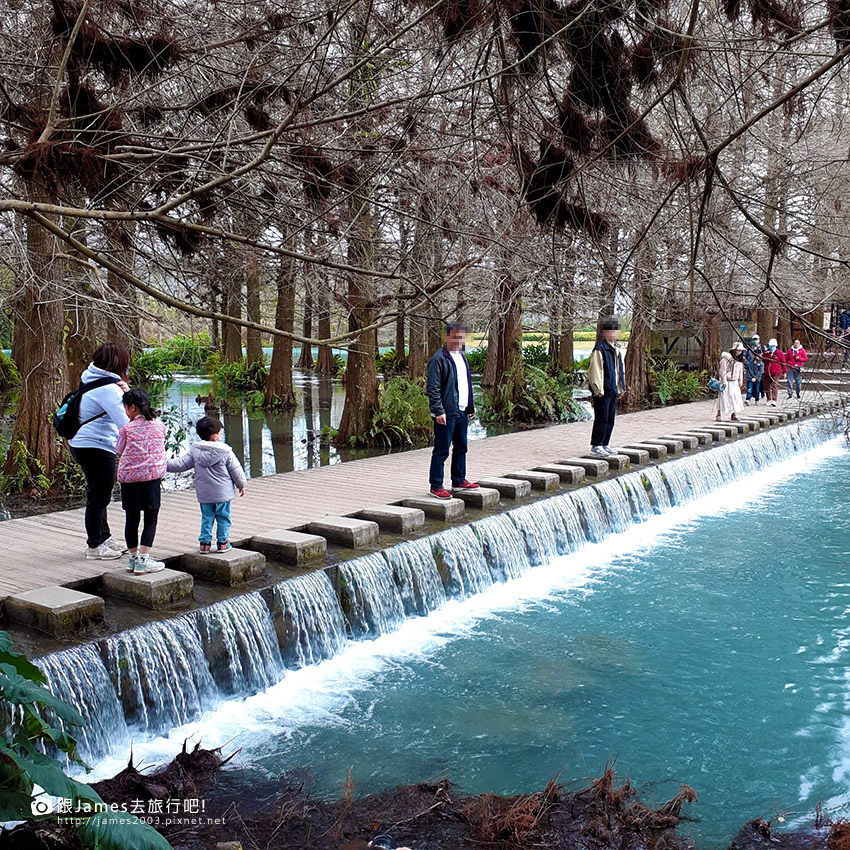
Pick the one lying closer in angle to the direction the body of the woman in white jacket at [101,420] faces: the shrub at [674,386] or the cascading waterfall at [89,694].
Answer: the shrub

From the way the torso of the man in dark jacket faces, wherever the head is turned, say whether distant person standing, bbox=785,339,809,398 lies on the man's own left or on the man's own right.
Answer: on the man's own left

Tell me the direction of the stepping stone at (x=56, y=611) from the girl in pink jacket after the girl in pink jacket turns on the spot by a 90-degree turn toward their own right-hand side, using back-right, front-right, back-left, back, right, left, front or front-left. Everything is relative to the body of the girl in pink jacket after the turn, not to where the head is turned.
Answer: back

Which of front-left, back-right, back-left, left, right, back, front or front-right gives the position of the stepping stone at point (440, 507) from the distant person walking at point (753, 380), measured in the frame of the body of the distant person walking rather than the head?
front

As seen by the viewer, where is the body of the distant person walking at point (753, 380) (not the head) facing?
toward the camera

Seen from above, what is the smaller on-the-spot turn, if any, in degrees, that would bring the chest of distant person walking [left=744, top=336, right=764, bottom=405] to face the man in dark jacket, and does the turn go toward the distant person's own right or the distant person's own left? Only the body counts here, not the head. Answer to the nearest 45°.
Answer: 0° — they already face them

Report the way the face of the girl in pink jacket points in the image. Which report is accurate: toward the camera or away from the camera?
away from the camera

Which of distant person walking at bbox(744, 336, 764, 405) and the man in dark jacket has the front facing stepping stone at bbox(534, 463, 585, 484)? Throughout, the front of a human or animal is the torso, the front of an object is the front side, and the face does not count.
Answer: the distant person walking

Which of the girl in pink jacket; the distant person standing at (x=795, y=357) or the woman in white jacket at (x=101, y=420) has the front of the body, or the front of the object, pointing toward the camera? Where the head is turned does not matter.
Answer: the distant person standing

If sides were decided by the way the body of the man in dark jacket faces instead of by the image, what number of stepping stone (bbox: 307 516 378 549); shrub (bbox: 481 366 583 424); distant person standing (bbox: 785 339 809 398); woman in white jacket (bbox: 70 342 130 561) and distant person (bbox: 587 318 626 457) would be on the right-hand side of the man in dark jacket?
2

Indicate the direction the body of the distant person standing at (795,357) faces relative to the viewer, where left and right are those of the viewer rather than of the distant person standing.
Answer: facing the viewer

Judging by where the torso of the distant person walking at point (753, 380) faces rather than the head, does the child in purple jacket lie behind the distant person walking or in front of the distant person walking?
in front

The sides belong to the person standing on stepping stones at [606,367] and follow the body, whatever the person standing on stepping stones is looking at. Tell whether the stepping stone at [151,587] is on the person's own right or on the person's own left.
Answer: on the person's own right

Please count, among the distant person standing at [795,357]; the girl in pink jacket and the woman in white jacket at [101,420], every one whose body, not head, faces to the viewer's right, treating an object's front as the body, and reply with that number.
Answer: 1

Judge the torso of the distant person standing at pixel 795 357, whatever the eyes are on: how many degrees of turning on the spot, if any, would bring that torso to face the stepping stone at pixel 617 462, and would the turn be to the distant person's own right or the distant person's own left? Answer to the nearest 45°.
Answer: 0° — they already face it

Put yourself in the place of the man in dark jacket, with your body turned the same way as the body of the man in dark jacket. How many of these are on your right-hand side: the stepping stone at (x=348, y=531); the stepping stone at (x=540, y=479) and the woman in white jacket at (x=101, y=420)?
2
